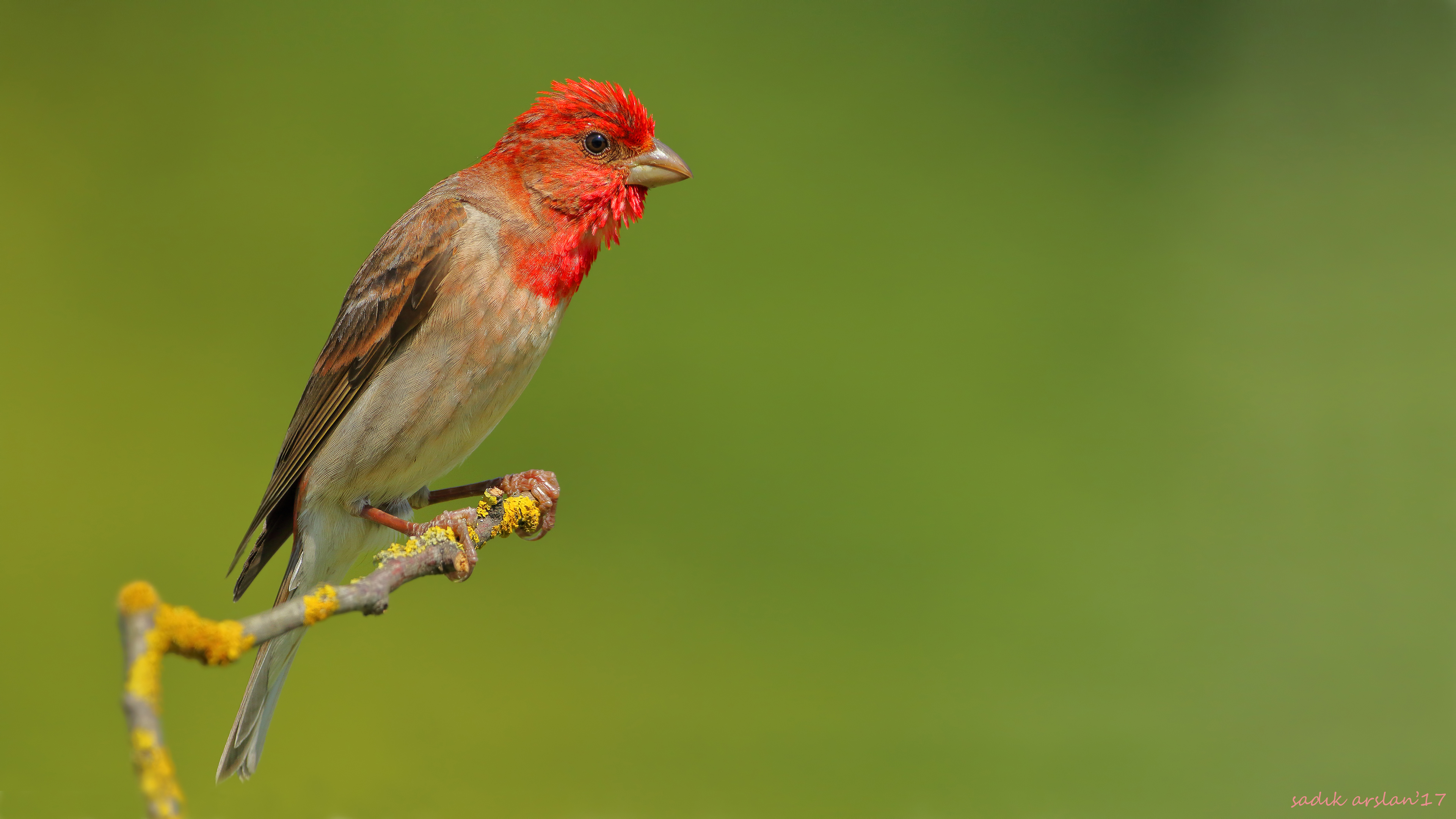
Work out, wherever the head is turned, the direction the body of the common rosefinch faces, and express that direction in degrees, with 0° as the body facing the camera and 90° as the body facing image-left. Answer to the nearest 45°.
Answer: approximately 270°
